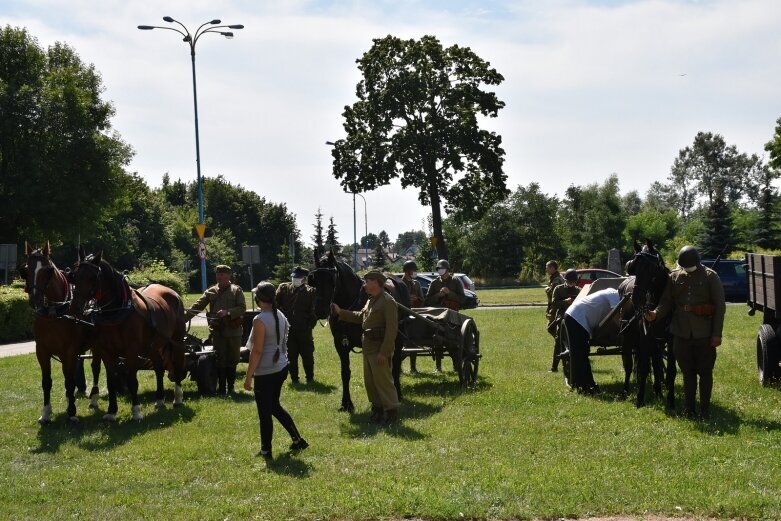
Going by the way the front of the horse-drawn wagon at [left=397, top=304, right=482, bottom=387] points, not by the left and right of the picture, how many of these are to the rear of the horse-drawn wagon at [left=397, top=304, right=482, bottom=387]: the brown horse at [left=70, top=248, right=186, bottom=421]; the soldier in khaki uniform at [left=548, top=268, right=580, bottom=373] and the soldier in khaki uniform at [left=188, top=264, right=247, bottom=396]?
1

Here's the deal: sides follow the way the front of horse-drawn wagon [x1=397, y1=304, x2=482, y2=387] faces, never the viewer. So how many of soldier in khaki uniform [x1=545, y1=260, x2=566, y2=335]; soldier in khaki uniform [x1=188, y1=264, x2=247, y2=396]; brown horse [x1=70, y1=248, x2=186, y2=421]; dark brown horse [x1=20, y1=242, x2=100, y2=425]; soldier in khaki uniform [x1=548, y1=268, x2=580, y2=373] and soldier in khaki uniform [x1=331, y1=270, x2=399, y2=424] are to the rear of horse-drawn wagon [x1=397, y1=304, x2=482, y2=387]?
2

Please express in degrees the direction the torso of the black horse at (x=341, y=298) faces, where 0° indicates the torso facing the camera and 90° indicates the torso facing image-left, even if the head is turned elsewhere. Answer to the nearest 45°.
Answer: approximately 45°

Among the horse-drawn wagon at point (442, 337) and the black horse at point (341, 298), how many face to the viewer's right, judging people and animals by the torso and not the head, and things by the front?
0

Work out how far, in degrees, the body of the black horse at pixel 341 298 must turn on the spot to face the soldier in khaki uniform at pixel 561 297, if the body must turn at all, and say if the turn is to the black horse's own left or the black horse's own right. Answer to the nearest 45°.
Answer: approximately 180°

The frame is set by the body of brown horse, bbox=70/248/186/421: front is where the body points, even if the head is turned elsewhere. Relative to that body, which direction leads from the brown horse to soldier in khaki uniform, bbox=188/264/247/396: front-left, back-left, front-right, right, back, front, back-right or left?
back

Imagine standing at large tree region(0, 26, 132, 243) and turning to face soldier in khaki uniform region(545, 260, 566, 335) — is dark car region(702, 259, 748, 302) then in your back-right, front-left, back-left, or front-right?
front-left

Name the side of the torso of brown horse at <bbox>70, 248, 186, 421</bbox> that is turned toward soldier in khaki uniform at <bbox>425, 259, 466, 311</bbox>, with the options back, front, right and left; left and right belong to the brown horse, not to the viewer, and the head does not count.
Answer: back

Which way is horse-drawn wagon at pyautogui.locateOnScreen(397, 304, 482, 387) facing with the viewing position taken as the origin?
facing the viewer and to the left of the viewer

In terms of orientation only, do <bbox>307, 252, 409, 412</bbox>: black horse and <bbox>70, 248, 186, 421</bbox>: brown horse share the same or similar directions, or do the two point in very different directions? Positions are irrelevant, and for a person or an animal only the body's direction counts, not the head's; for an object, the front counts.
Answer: same or similar directions

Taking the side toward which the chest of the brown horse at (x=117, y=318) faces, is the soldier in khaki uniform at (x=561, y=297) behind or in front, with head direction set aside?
behind

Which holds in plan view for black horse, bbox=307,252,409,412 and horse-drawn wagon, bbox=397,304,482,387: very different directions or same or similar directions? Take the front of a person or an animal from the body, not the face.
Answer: same or similar directions

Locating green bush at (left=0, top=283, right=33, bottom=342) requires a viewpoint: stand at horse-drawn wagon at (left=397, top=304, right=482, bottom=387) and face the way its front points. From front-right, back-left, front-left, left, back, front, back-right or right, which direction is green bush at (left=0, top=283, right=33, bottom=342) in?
right

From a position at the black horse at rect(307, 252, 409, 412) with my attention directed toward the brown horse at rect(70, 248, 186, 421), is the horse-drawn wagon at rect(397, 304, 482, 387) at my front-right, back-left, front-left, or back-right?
back-right

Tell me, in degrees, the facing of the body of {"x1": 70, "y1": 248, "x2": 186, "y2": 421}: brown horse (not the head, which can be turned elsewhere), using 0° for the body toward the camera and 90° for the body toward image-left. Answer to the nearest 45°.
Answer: approximately 45°
